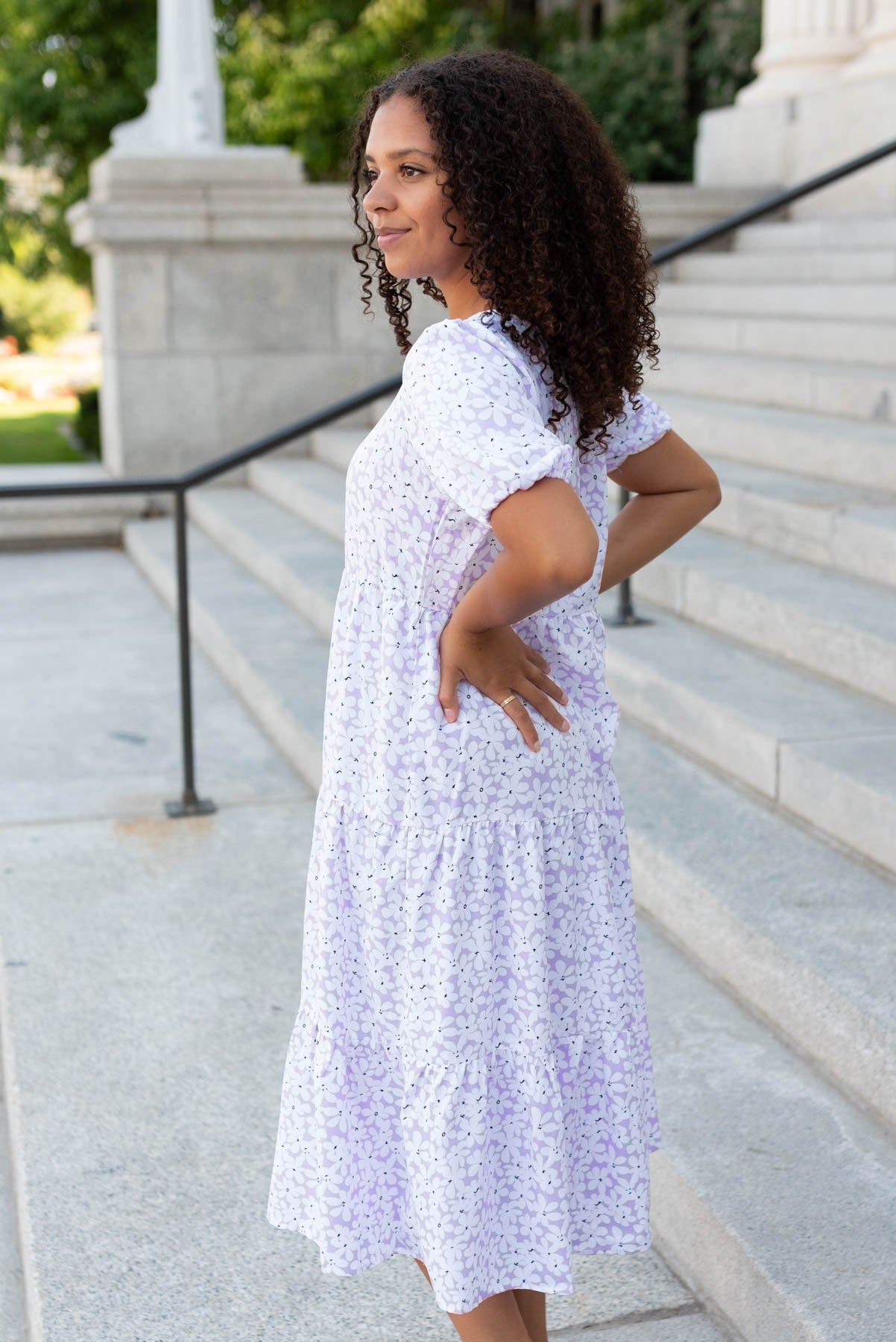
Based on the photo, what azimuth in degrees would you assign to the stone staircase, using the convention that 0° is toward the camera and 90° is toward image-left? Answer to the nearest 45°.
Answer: approximately 45°

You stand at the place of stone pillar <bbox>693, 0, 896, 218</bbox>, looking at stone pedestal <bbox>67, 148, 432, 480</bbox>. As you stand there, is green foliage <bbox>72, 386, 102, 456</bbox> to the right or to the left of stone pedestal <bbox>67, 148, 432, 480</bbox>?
right

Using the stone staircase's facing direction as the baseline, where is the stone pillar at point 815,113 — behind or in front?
behind

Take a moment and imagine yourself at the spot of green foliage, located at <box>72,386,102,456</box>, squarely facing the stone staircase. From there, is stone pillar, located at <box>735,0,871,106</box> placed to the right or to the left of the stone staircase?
left

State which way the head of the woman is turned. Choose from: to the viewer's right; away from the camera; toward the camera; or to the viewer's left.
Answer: to the viewer's left

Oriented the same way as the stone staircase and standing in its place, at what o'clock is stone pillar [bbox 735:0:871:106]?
The stone pillar is roughly at 5 o'clock from the stone staircase.

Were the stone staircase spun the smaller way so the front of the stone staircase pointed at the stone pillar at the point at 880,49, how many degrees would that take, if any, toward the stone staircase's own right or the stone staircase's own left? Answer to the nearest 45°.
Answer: approximately 135° to the stone staircase's own right

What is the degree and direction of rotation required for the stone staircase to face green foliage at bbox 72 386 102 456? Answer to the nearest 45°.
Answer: approximately 90° to its right
